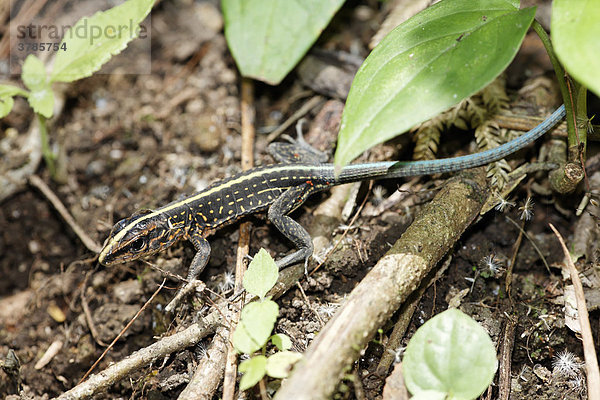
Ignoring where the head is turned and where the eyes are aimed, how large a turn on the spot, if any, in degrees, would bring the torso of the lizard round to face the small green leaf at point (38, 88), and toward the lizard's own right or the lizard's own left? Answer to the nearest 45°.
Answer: approximately 90° to the lizard's own right

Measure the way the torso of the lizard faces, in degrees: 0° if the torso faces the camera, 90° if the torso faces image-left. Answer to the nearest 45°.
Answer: approximately 45°

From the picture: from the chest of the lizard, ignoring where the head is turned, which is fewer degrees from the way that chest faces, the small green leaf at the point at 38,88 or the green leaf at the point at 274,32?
the small green leaf
